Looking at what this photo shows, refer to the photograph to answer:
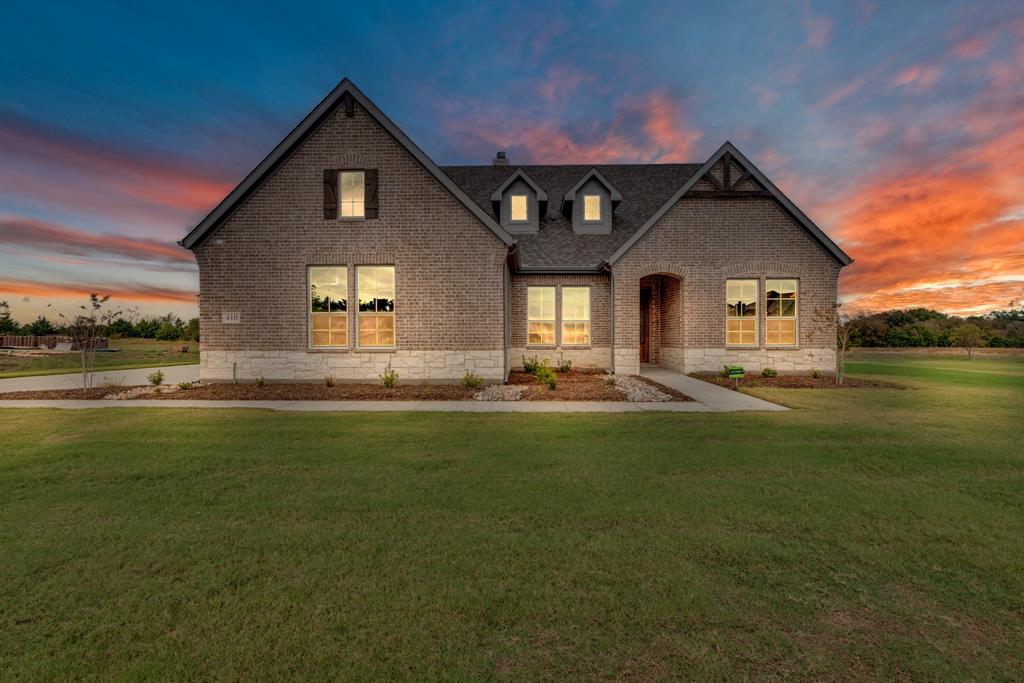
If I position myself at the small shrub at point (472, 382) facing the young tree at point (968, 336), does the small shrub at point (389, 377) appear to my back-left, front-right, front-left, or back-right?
back-left

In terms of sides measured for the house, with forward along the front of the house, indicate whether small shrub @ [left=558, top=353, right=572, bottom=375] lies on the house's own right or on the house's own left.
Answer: on the house's own left

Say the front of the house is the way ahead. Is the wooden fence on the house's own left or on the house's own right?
on the house's own right

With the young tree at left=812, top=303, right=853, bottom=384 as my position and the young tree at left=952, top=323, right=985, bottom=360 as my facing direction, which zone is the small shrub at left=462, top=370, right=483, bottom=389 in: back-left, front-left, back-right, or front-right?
back-left

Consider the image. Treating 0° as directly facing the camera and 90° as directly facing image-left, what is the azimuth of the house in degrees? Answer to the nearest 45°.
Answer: approximately 0°

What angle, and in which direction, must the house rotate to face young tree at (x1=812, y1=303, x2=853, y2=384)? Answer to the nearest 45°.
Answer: approximately 90° to its left

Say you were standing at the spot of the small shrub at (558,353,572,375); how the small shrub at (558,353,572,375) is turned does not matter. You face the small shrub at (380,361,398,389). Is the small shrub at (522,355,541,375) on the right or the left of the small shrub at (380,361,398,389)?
right

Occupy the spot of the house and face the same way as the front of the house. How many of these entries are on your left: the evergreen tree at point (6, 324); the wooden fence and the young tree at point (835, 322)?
1

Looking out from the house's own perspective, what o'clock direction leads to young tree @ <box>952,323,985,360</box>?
The young tree is roughly at 8 o'clock from the house.
